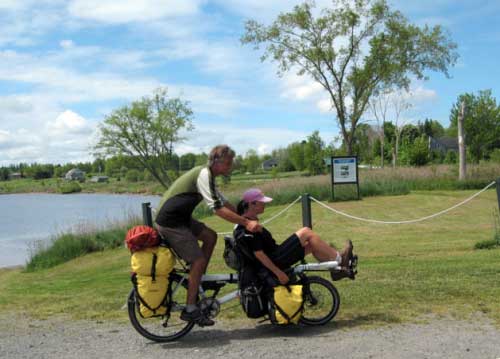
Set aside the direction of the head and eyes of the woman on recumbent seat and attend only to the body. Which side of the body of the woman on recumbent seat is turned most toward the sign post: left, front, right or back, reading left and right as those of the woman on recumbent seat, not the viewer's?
left

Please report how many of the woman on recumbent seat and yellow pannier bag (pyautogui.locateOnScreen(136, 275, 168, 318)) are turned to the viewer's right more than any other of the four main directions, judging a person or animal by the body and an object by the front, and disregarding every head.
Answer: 1

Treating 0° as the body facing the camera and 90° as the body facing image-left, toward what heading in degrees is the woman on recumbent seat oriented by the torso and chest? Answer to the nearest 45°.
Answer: approximately 270°

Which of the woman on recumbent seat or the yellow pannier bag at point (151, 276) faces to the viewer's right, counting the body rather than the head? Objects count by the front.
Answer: the woman on recumbent seat

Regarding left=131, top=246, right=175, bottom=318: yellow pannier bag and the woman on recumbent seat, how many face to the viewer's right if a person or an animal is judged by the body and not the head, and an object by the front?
1

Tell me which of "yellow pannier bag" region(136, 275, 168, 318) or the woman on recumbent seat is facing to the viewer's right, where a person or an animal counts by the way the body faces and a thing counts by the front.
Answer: the woman on recumbent seat

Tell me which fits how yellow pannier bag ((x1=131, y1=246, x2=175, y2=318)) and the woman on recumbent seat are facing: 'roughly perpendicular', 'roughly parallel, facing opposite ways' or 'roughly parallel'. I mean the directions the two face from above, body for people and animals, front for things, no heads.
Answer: roughly perpendicular

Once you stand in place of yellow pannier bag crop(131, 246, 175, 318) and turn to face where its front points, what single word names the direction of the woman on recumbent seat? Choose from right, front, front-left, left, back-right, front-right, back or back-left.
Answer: left

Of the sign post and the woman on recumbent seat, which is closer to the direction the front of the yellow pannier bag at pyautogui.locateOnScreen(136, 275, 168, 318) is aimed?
the woman on recumbent seat
